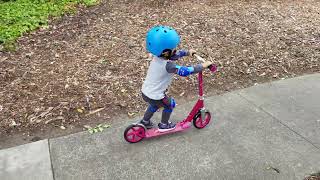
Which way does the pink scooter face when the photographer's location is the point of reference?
facing away from the viewer and to the right of the viewer

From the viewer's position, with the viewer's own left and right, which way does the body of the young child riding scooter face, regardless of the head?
facing away from the viewer and to the right of the viewer
